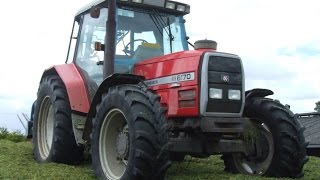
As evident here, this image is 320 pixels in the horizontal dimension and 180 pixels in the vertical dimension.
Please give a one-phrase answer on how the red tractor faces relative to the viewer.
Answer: facing the viewer and to the right of the viewer
